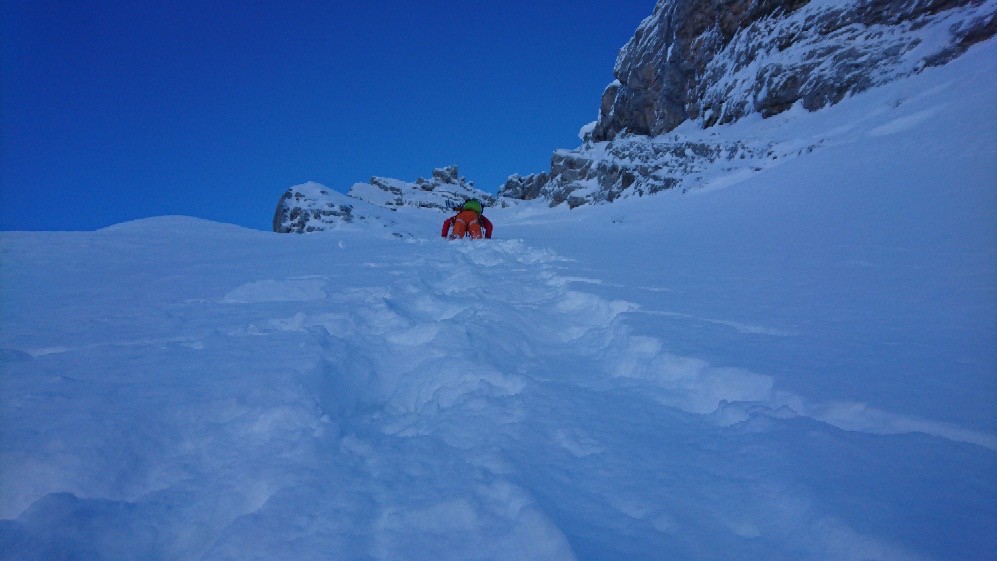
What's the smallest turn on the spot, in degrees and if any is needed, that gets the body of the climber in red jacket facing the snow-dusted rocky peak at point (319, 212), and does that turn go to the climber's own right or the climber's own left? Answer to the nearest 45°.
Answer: approximately 45° to the climber's own left

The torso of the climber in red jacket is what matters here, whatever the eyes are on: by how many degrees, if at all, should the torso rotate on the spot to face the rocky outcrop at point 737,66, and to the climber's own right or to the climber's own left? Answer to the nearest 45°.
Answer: approximately 45° to the climber's own right

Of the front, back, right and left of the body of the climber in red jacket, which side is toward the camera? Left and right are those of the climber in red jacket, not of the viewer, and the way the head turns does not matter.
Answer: back
